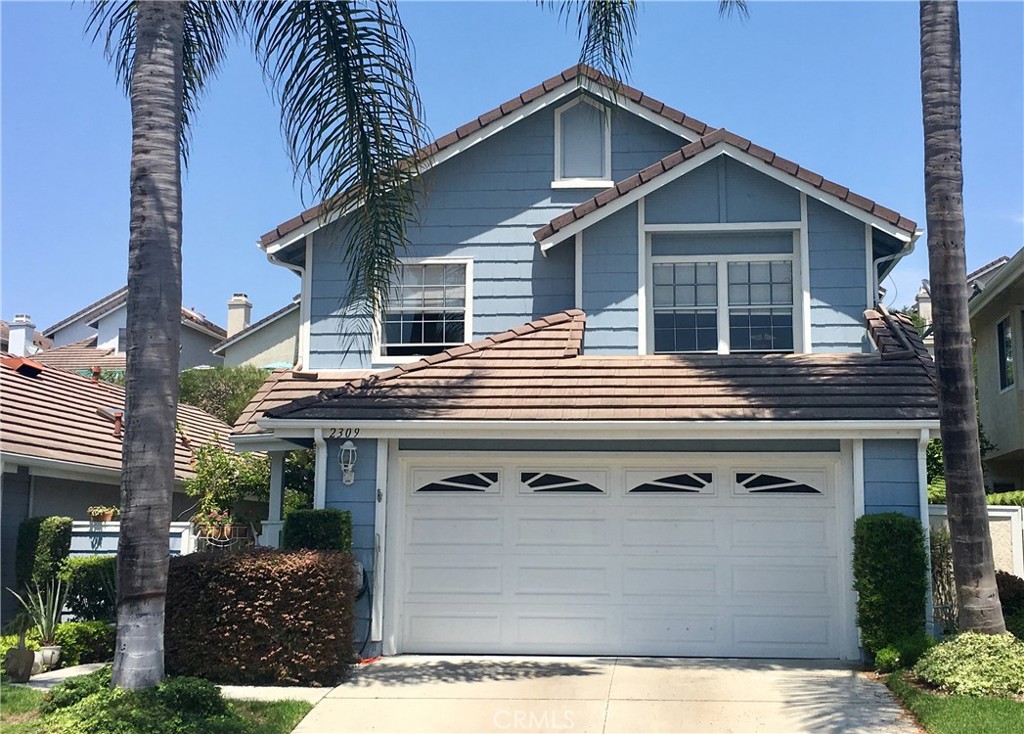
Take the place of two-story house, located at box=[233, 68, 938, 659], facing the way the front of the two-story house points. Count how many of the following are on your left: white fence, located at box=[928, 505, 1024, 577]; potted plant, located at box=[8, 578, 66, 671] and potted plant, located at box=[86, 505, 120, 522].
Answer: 1

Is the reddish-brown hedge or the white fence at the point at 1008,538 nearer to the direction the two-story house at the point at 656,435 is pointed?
the reddish-brown hedge

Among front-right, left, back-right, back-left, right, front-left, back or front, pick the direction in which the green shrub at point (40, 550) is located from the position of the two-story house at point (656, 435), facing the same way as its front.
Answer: right

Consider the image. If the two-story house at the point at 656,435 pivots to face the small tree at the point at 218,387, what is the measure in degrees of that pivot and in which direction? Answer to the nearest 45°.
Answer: approximately 135° to its right

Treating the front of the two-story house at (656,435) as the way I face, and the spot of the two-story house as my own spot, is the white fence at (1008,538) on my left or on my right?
on my left

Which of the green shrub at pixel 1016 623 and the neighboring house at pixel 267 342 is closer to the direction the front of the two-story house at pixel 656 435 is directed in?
the green shrub

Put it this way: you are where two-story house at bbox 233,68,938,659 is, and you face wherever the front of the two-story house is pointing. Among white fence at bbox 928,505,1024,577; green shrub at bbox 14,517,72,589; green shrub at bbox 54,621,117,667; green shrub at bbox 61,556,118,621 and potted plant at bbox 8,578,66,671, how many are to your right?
4

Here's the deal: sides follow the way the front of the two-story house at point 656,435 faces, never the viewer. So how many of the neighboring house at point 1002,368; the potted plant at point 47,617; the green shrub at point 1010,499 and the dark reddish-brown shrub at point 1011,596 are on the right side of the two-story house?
1

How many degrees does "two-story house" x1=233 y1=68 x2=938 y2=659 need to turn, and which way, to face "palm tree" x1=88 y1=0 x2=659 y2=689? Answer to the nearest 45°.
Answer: approximately 45° to its right

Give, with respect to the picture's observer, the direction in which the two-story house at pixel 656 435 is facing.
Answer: facing the viewer

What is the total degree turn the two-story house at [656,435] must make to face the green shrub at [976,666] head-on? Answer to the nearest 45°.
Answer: approximately 45° to its left

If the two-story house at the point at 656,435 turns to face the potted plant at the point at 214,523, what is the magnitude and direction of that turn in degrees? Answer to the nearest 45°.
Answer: approximately 135° to its right

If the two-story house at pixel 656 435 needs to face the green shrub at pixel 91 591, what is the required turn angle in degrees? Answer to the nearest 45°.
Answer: approximately 90° to its right

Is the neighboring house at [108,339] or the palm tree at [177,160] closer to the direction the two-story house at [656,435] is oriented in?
the palm tree

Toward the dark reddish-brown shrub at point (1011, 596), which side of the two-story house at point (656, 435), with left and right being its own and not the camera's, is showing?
left

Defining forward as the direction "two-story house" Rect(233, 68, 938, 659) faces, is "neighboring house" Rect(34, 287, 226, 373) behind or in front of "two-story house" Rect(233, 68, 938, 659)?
behind

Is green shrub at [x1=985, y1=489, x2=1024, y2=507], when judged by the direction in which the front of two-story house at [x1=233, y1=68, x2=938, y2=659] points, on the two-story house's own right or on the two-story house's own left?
on the two-story house's own left

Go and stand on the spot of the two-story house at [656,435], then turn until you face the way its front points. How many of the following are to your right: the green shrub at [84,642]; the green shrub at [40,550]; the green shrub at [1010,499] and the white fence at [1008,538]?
2
